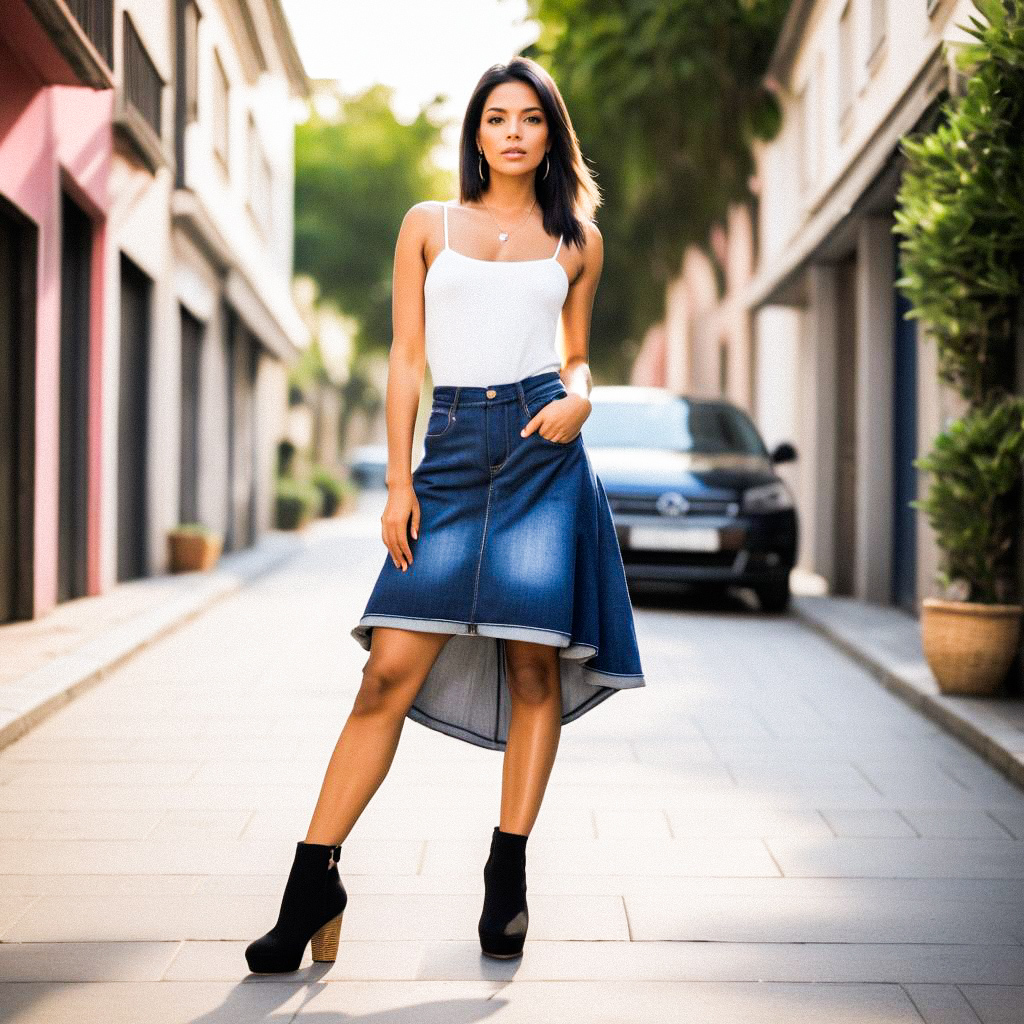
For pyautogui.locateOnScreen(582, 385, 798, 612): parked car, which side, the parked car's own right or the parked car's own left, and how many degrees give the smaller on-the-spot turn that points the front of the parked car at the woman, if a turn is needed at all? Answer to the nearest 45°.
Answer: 0° — it already faces them

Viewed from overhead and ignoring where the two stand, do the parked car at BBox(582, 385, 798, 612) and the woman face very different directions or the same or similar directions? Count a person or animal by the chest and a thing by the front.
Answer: same or similar directions

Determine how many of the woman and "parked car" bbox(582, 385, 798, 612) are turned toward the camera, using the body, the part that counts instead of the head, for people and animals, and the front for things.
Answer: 2

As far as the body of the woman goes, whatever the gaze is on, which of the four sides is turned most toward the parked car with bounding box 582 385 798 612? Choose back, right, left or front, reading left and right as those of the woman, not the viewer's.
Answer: back

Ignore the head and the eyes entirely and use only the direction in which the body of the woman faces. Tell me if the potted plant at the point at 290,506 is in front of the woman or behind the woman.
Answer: behind

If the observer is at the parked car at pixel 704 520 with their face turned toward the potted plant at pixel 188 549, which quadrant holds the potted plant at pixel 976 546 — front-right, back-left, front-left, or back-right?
back-left

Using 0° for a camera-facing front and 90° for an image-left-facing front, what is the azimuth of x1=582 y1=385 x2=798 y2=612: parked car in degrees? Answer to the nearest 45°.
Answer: approximately 0°

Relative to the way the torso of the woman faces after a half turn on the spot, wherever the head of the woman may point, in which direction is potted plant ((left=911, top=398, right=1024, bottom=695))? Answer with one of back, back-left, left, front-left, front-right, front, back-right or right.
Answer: front-right

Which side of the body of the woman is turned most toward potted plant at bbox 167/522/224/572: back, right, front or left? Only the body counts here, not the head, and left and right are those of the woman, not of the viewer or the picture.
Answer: back

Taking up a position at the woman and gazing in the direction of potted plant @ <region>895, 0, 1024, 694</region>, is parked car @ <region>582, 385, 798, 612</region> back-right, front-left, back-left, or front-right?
front-left

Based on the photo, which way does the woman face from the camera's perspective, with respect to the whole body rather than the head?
toward the camera

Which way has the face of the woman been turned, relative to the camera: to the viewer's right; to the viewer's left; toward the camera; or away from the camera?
toward the camera
